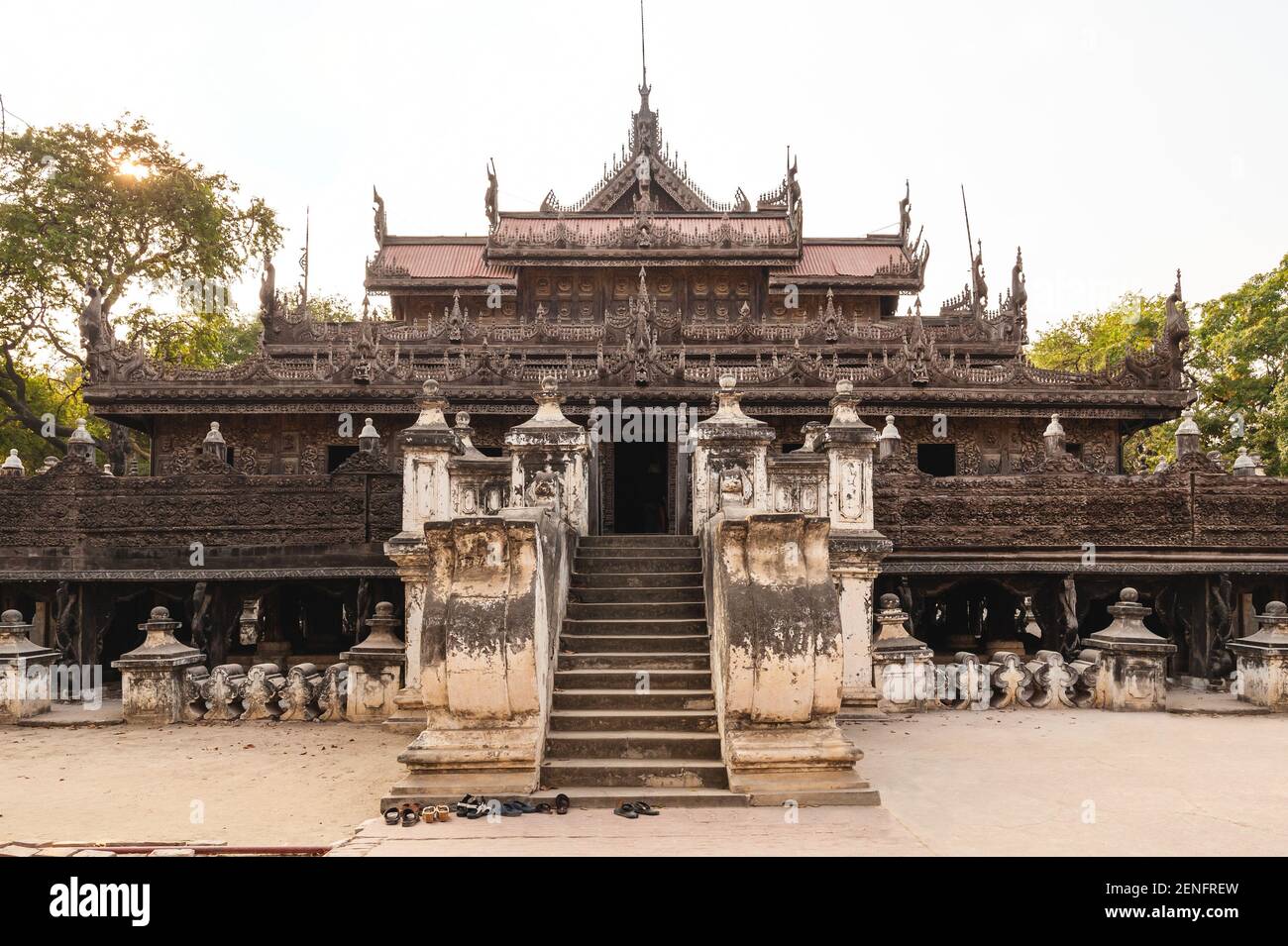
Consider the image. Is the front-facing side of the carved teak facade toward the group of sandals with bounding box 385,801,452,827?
yes

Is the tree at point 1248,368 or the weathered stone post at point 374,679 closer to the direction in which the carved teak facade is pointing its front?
the weathered stone post

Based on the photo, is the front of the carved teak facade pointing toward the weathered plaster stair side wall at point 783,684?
yes

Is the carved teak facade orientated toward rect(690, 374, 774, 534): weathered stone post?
yes

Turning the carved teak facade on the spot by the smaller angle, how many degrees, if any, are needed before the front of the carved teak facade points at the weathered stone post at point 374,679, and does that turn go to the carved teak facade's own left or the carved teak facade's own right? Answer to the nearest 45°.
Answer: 0° — it already faces it

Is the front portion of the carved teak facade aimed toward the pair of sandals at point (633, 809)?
yes

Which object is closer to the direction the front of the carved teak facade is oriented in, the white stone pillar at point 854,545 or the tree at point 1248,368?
the white stone pillar

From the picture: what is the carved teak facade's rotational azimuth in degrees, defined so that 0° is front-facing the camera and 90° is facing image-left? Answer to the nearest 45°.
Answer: approximately 0°
